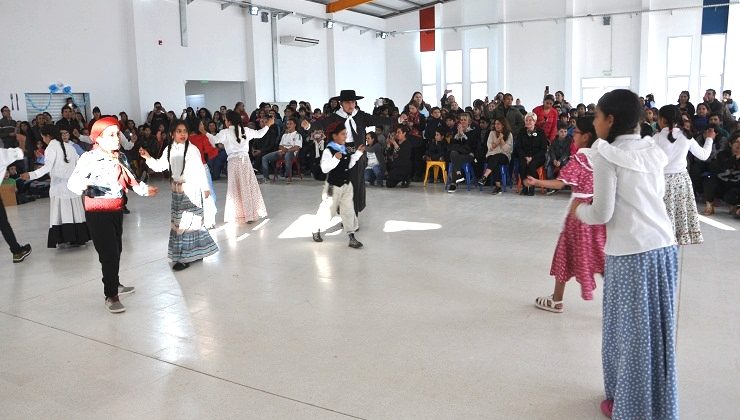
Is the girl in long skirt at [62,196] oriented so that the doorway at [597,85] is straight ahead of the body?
no

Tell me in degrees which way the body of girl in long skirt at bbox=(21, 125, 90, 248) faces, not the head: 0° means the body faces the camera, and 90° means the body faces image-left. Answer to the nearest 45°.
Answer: approximately 135°

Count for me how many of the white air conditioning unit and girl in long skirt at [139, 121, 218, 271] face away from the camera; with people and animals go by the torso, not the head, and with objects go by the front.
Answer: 0

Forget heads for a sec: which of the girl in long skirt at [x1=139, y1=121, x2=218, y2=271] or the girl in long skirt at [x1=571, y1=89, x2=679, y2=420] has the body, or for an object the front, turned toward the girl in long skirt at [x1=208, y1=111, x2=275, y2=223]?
the girl in long skirt at [x1=571, y1=89, x2=679, y2=420]

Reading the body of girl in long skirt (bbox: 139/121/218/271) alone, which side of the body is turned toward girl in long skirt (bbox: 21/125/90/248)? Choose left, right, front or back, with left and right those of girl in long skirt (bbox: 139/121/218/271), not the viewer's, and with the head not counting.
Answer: right

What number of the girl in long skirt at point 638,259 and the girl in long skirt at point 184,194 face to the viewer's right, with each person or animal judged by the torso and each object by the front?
0

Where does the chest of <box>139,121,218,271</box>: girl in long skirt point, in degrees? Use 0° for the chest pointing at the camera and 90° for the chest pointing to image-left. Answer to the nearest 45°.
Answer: approximately 45°

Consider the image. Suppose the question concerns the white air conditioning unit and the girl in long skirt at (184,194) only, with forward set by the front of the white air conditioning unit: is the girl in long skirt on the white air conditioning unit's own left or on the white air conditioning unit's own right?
on the white air conditioning unit's own right

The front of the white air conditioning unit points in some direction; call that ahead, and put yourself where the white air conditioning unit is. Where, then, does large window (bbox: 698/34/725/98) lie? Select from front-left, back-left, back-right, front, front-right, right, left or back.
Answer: front-left

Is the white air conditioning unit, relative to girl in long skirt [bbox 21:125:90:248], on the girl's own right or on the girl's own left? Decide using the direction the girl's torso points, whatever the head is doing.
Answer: on the girl's own right

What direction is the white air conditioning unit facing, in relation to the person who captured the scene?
facing the viewer and to the right of the viewer

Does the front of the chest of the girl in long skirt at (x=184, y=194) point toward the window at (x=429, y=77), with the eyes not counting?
no

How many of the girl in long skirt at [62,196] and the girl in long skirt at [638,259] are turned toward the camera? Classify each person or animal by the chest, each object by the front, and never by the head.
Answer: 0

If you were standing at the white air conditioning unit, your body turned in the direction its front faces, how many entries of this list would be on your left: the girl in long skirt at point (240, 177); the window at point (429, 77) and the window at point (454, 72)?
2

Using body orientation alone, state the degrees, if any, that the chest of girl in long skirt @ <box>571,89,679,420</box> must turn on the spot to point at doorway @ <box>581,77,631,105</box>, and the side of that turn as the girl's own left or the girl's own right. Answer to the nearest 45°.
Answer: approximately 45° to the girl's own right

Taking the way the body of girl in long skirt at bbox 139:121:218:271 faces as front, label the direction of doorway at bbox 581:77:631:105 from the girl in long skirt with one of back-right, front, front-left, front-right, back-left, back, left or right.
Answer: back

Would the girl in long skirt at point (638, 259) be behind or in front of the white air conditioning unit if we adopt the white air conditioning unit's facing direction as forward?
in front
